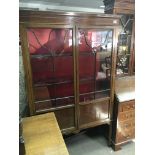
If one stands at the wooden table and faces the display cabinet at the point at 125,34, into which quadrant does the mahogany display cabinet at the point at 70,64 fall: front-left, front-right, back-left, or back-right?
front-left

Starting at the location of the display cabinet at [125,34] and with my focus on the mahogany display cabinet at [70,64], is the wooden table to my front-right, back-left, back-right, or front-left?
front-left

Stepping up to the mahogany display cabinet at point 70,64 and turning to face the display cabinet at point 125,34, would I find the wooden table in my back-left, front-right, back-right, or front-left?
back-right

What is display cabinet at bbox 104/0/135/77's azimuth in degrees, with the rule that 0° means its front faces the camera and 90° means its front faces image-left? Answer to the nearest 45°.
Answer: approximately 0°

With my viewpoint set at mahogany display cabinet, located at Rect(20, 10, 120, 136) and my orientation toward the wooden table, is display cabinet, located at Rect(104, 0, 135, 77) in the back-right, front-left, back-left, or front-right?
back-left

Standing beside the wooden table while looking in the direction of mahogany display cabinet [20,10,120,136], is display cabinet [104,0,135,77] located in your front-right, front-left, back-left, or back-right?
front-right

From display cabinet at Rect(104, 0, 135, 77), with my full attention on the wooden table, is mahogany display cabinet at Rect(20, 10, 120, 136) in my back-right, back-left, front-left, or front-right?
front-right

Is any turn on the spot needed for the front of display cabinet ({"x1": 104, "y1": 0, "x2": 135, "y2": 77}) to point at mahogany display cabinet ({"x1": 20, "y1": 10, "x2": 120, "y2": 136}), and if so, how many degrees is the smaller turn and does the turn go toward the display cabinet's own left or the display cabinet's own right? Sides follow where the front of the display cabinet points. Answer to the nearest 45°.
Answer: approximately 45° to the display cabinet's own right

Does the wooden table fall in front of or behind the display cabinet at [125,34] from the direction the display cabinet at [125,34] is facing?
in front
